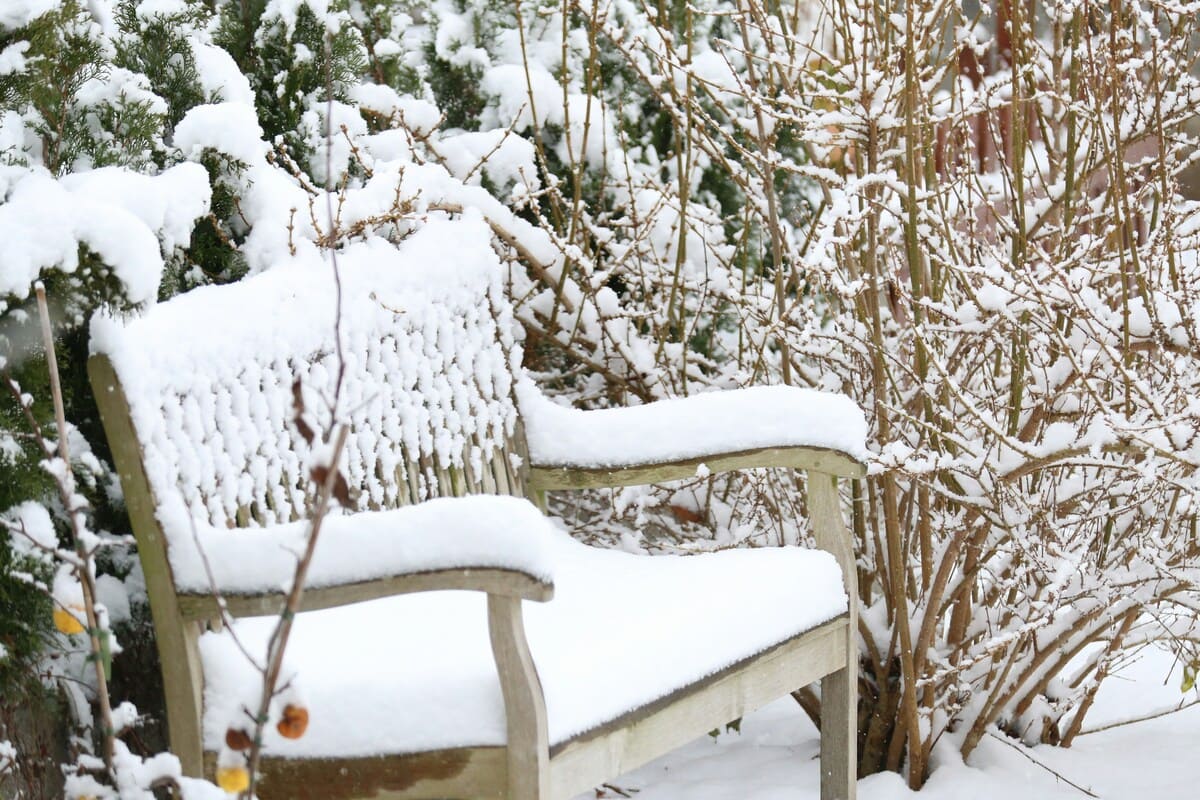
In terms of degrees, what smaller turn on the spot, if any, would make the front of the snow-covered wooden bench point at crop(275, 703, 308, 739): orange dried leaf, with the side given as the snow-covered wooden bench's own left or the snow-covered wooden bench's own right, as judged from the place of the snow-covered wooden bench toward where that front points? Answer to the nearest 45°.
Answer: approximately 45° to the snow-covered wooden bench's own right

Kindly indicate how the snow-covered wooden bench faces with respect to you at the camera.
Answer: facing the viewer and to the right of the viewer
